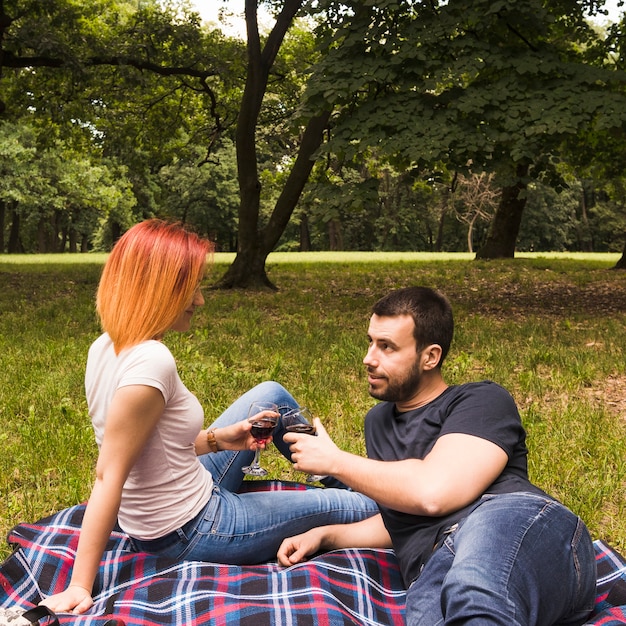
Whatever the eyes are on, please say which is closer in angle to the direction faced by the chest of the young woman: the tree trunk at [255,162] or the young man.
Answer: the young man

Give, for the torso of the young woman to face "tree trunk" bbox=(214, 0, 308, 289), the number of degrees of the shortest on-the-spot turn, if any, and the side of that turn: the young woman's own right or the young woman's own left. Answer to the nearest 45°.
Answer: approximately 90° to the young woman's own left

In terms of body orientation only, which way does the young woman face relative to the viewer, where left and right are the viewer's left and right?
facing to the right of the viewer

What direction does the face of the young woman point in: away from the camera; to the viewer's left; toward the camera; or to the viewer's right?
to the viewer's right

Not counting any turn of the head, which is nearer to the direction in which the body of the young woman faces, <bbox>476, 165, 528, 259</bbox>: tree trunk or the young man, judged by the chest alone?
the young man

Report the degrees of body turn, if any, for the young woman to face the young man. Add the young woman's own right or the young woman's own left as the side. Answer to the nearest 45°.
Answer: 0° — they already face them
